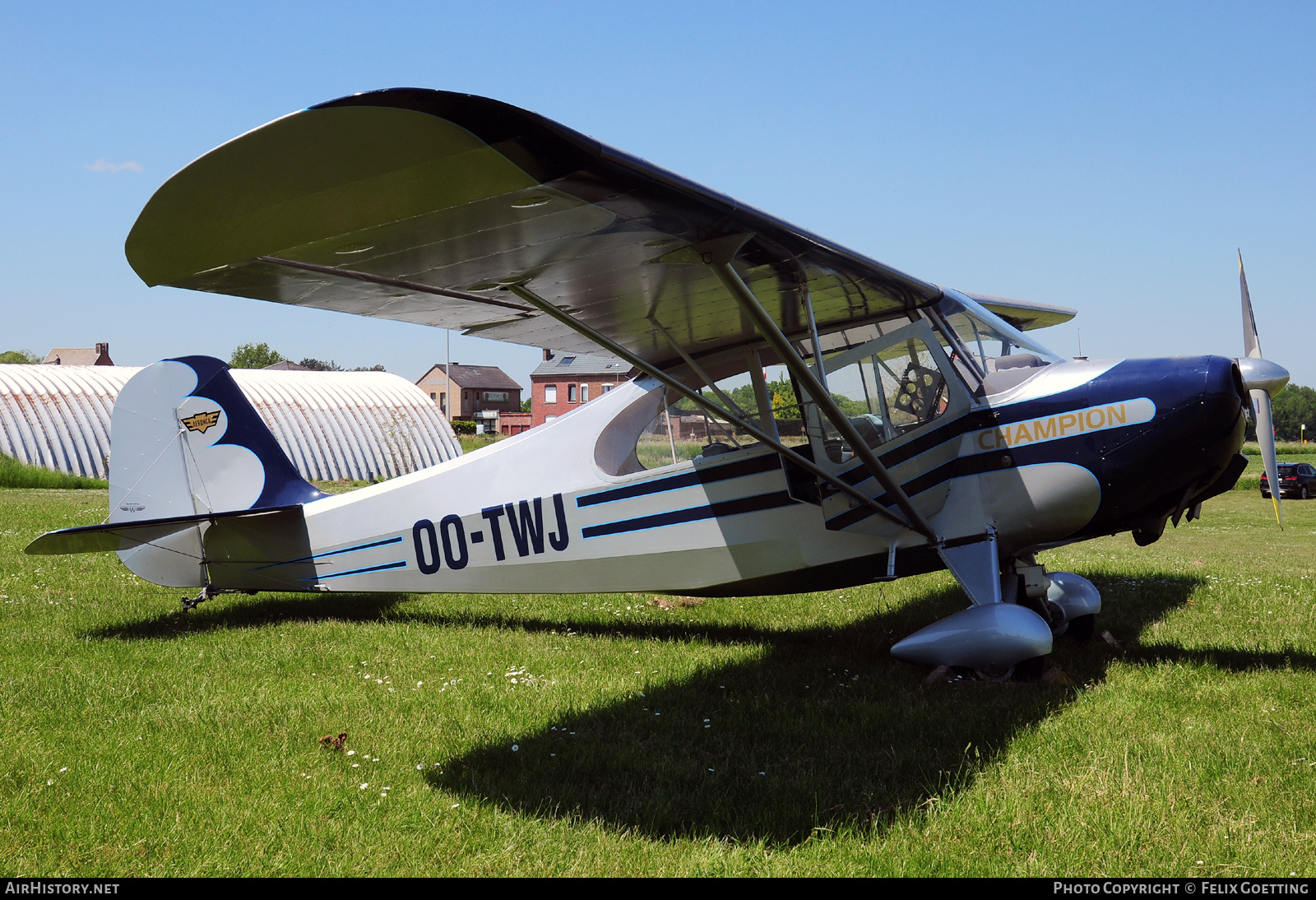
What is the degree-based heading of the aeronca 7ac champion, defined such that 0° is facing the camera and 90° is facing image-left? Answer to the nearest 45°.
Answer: approximately 315°

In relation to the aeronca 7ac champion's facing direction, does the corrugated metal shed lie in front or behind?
behind

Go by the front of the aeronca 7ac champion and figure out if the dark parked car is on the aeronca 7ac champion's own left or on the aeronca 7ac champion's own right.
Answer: on the aeronca 7ac champion's own left
